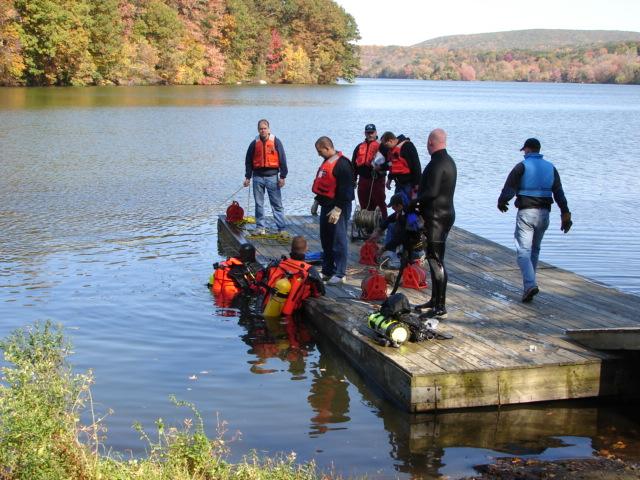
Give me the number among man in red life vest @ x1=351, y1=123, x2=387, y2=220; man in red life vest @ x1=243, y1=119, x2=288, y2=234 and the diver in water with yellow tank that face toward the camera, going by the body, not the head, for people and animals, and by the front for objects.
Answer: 2

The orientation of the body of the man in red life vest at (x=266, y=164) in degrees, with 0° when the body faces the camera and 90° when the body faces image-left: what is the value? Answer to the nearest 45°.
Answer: approximately 0°

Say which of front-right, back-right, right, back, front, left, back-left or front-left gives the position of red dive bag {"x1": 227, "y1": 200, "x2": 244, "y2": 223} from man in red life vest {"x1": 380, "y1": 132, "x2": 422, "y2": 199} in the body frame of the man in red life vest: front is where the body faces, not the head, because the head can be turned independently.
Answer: right

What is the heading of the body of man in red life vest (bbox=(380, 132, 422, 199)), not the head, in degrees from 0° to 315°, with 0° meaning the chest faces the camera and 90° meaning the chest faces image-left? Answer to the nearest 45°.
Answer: approximately 45°

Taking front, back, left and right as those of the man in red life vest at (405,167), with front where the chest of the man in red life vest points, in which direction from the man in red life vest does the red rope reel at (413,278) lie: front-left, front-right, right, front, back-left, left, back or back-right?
front-left

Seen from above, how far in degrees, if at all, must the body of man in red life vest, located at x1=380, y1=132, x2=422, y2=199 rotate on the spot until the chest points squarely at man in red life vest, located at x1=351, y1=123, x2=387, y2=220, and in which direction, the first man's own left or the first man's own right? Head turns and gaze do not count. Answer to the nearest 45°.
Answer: approximately 45° to the first man's own right

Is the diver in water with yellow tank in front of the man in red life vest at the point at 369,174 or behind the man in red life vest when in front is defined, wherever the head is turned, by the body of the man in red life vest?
in front
